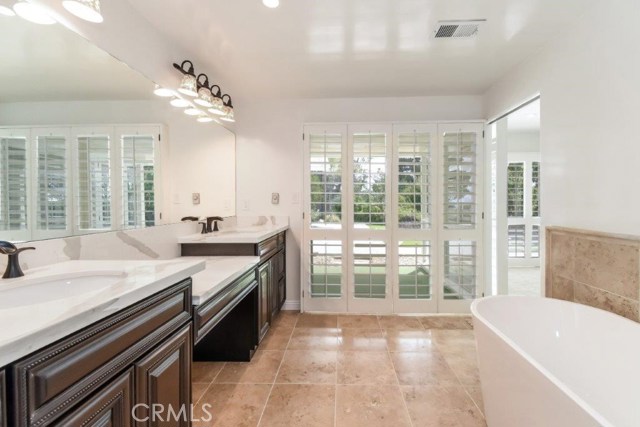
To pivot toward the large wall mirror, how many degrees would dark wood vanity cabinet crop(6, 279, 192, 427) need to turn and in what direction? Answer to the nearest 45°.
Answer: approximately 135° to its left

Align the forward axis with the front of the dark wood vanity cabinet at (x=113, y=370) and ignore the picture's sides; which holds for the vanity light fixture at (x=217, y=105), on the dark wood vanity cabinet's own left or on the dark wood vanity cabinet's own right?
on the dark wood vanity cabinet's own left

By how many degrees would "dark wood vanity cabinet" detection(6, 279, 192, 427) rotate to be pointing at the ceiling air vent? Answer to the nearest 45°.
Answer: approximately 45° to its left

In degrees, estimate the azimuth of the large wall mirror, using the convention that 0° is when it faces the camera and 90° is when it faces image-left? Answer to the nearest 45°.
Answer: approximately 315°

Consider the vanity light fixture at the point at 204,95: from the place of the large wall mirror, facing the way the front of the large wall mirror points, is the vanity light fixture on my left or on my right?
on my left

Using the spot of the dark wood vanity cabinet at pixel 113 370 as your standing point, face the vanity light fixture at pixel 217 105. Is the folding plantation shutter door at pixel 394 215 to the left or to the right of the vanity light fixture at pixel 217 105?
right

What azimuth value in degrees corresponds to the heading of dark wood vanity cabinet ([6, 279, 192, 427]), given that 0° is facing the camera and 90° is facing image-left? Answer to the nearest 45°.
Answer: approximately 315°

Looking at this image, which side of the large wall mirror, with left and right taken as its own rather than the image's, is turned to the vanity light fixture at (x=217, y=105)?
left
